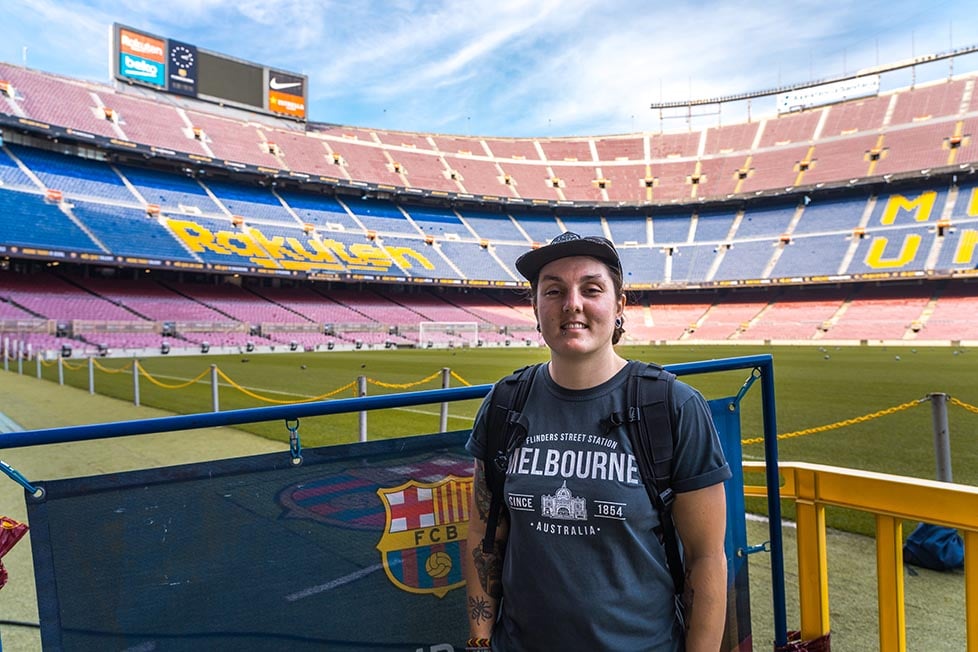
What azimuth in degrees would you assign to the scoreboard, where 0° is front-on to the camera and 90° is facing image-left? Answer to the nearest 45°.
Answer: approximately 315°

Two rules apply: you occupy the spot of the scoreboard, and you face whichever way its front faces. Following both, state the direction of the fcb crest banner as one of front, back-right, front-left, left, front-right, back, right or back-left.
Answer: front-right

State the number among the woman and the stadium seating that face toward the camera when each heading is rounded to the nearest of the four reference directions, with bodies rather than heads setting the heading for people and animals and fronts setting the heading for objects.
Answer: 2

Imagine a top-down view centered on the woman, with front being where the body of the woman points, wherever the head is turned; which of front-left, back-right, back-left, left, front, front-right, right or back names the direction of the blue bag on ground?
back-left

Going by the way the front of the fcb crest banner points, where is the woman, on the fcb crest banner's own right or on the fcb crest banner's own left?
on the fcb crest banner's own left

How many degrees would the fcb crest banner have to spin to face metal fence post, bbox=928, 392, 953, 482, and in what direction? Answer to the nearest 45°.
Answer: approximately 135° to its left

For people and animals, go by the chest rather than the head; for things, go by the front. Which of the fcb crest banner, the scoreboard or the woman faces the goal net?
the scoreboard

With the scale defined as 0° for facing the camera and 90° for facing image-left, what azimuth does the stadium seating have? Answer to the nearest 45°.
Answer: approximately 0°
